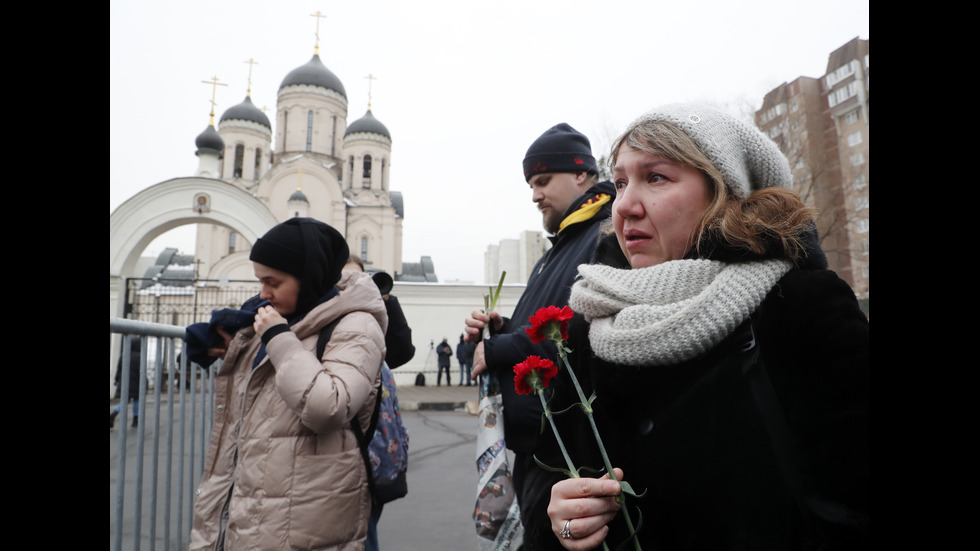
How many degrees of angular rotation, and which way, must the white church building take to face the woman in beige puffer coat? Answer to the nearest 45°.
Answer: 0° — it already faces them

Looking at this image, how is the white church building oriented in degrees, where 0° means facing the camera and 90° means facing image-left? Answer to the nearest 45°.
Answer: approximately 0°

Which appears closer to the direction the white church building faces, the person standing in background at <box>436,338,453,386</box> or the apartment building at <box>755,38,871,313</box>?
the person standing in background

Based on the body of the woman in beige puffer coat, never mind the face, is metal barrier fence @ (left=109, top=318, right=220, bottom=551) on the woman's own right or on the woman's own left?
on the woman's own right

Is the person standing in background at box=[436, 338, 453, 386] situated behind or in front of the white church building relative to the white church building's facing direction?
in front

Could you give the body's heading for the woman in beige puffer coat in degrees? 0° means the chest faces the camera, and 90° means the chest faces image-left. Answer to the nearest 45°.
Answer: approximately 45°

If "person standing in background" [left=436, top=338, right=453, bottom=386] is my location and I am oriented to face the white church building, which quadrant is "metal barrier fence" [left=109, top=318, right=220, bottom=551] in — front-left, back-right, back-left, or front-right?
back-left

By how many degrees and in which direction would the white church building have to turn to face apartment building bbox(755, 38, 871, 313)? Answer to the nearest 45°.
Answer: approximately 90° to its left

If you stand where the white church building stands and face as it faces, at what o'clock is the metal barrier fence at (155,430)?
The metal barrier fence is roughly at 12 o'clock from the white church building.

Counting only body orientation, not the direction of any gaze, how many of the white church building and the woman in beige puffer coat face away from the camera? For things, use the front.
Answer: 0
